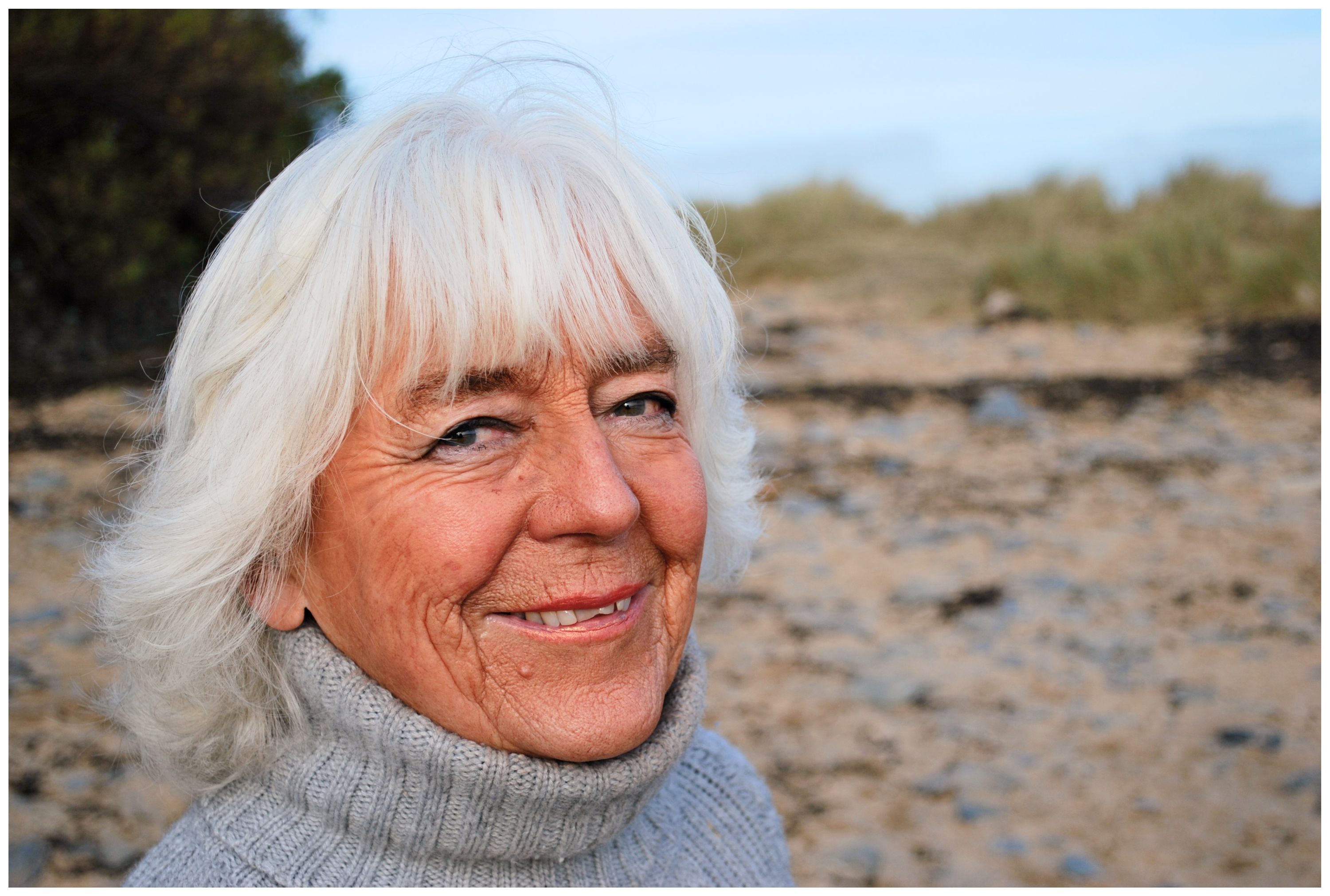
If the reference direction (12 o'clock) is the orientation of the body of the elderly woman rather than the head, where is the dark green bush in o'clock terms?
The dark green bush is roughly at 7 o'clock from the elderly woman.

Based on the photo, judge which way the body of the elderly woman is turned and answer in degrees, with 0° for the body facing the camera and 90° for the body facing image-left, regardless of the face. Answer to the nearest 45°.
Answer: approximately 315°
